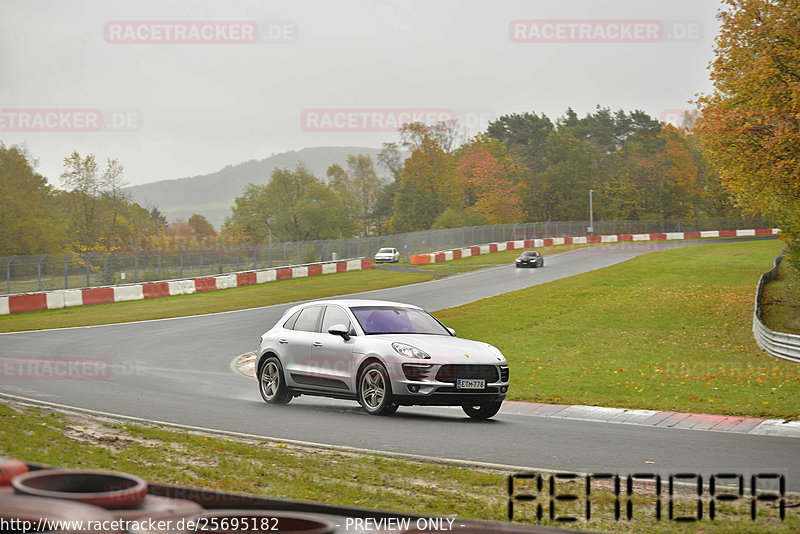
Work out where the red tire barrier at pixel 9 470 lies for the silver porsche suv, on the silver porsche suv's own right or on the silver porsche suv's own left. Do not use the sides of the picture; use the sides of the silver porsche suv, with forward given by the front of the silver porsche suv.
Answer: on the silver porsche suv's own right

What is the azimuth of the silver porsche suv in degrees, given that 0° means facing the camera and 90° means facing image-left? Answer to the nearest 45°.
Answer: approximately 315°

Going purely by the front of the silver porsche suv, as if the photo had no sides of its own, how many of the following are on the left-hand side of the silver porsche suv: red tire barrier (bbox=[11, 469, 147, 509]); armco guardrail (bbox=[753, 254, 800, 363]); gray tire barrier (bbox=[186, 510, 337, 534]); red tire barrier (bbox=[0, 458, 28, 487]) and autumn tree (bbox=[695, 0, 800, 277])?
2

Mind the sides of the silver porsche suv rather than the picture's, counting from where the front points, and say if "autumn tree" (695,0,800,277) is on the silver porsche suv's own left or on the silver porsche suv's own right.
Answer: on the silver porsche suv's own left

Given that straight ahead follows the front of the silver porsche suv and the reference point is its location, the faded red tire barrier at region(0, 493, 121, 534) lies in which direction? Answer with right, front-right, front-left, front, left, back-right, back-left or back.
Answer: front-right

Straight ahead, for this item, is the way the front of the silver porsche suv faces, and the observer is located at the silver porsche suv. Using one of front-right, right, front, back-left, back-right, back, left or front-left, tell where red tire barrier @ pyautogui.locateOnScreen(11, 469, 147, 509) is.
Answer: front-right

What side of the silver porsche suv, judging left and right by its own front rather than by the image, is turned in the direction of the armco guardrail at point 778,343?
left

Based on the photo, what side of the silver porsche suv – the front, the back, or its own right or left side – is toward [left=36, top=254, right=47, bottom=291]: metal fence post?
back
